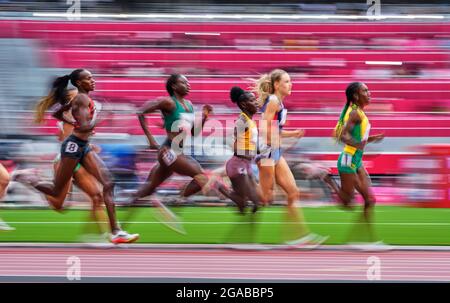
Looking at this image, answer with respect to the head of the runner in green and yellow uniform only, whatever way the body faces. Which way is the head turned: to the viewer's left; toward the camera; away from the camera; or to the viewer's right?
to the viewer's right

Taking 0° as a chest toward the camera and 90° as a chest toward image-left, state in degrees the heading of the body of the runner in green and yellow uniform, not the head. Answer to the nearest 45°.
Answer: approximately 270°
